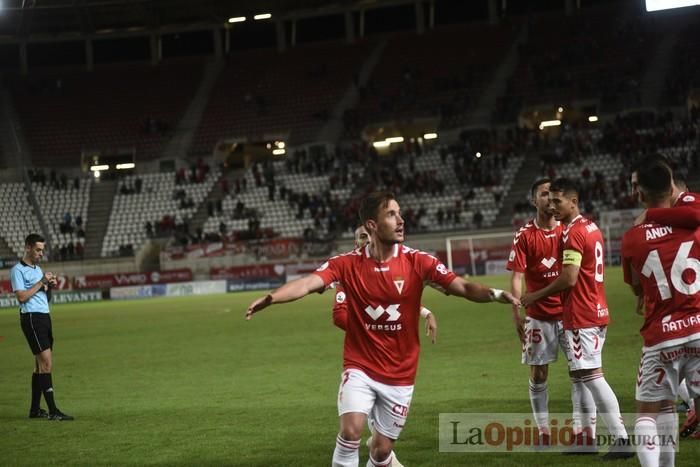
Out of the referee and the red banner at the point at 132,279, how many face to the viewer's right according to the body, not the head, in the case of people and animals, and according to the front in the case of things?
1

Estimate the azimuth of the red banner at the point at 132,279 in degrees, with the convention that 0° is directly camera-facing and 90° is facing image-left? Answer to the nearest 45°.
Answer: approximately 0°

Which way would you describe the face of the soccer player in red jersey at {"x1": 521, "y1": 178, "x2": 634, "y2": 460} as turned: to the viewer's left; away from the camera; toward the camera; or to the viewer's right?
to the viewer's left

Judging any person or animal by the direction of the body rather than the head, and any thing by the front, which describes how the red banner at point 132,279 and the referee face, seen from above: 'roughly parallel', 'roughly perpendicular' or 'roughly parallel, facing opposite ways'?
roughly perpendicular

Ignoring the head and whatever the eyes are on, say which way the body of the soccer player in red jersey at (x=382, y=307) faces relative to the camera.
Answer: toward the camera

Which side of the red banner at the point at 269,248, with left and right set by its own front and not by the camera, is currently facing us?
front

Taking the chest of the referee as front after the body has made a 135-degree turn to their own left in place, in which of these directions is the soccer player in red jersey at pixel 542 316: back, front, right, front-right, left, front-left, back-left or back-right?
back
